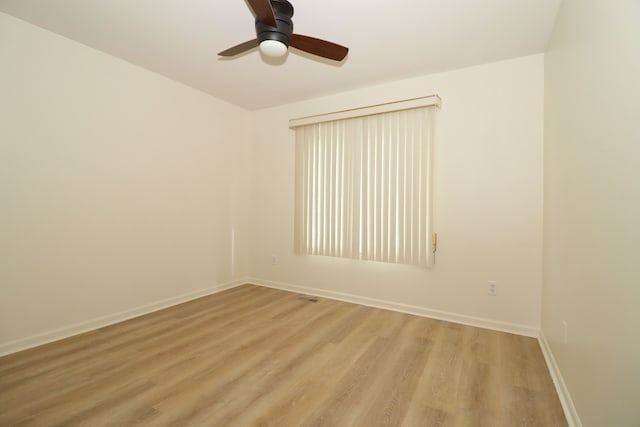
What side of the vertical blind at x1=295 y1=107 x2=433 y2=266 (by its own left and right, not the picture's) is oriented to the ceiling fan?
front

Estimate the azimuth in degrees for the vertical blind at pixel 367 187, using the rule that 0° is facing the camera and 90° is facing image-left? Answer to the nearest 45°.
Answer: approximately 45°
